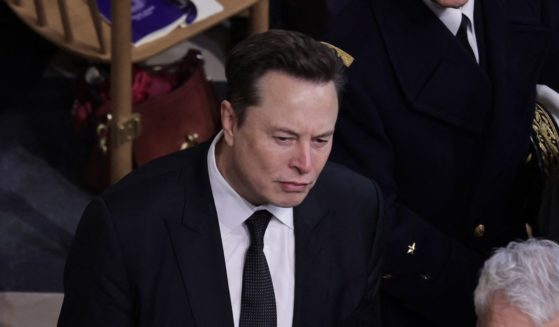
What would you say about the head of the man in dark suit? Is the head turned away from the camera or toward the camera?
toward the camera

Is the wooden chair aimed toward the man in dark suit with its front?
no

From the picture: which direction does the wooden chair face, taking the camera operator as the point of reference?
facing away from the viewer and to the right of the viewer

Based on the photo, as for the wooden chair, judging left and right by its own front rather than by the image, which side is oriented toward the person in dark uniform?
right

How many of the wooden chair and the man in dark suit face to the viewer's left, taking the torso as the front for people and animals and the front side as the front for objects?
0

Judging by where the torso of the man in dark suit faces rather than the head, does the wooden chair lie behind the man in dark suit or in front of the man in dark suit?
behind

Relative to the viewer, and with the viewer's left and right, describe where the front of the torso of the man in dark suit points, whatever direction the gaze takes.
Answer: facing the viewer and to the right of the viewer

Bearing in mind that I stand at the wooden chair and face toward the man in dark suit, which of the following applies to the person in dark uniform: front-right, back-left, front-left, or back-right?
front-left
